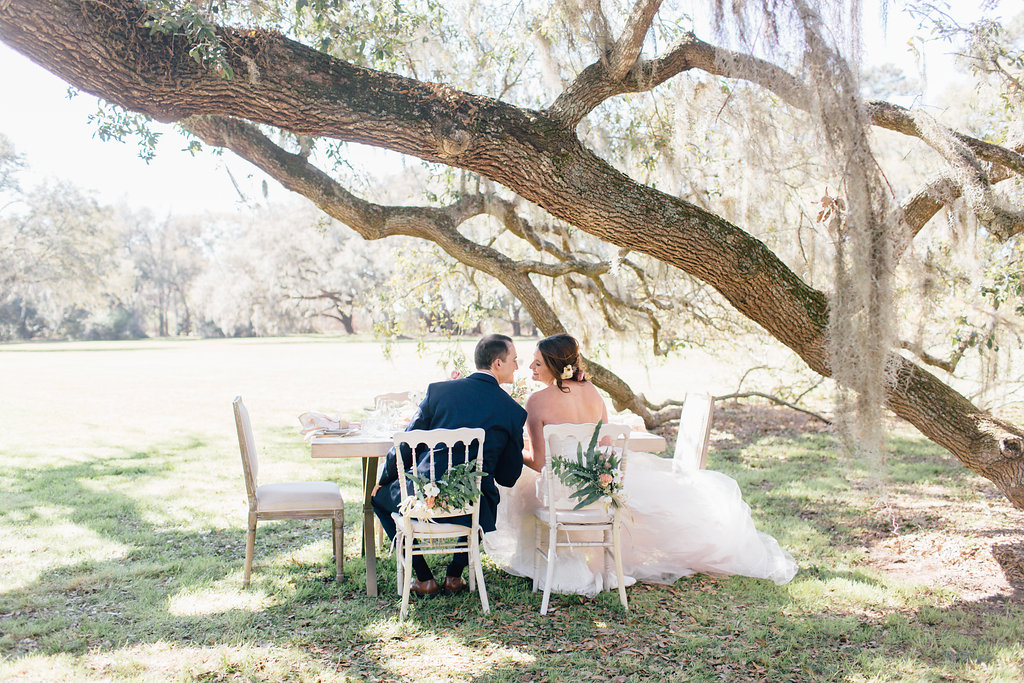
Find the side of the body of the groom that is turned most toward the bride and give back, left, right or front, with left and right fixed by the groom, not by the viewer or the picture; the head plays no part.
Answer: right

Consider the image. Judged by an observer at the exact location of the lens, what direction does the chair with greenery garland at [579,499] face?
facing away from the viewer

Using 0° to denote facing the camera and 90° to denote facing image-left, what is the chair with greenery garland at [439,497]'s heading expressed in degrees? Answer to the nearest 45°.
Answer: approximately 180°

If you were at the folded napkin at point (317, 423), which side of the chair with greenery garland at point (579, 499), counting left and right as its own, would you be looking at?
left

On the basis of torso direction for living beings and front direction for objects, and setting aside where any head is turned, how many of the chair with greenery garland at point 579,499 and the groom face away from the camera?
2

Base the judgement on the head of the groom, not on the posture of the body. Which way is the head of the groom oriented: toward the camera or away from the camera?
away from the camera

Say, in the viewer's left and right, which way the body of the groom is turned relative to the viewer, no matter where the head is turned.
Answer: facing away from the viewer

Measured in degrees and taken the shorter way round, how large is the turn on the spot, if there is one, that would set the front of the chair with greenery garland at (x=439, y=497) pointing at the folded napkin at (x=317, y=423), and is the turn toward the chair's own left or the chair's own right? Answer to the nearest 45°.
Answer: approximately 45° to the chair's own left
